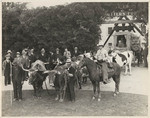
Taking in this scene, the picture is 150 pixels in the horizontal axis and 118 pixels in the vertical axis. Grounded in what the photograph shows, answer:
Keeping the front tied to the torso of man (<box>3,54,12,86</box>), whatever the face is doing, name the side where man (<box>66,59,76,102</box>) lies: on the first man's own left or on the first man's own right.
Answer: on the first man's own left

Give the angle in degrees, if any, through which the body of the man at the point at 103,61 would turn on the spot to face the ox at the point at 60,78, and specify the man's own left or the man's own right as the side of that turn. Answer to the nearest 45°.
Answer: approximately 45° to the man's own right

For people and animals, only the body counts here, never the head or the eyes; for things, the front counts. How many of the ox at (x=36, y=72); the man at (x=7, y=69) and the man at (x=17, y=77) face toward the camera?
3

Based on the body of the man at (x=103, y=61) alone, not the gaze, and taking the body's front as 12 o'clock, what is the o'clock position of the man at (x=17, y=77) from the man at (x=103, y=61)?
the man at (x=17, y=77) is roughly at 1 o'clock from the man at (x=103, y=61).

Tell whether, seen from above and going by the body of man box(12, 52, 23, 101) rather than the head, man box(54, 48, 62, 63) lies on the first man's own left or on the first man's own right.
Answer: on the first man's own left

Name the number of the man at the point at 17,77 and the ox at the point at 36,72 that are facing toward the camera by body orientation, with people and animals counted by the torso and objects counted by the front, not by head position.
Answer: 2

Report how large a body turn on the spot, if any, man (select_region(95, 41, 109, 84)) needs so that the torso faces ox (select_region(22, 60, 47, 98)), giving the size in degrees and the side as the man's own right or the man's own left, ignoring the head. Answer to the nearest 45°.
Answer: approximately 45° to the man's own right

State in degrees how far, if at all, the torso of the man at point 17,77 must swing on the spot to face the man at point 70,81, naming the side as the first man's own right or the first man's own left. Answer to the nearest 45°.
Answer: approximately 90° to the first man's own left

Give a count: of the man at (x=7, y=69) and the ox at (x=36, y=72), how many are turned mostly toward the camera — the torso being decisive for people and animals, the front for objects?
2

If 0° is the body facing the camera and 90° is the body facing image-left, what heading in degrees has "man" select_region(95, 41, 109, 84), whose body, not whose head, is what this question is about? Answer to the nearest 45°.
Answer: approximately 45°

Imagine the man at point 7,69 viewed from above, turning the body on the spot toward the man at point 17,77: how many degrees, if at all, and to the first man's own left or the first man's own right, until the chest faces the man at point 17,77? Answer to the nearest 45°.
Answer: approximately 45° to the first man's own left
